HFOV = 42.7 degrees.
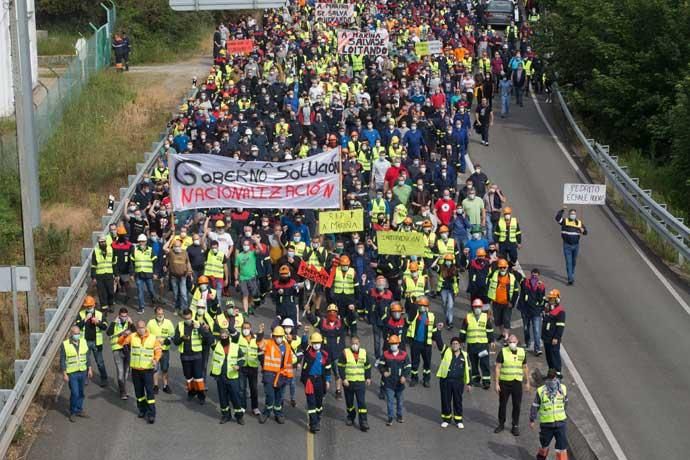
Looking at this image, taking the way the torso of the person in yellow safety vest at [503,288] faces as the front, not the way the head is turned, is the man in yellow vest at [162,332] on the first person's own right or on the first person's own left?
on the first person's own right

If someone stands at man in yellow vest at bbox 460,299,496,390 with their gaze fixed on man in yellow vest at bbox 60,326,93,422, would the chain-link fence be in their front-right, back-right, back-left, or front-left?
front-right

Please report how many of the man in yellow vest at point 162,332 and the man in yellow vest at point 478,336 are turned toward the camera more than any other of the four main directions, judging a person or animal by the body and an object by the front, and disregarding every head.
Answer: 2

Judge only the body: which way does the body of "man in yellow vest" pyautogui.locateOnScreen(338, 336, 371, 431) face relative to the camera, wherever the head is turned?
toward the camera

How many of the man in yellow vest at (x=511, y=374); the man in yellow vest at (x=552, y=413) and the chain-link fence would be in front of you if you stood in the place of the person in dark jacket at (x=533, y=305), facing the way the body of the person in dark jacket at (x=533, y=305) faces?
2

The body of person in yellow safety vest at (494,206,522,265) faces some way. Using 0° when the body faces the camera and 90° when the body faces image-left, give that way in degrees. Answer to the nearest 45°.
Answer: approximately 0°

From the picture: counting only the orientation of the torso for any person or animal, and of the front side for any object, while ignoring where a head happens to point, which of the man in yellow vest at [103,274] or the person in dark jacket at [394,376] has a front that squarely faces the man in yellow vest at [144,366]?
the man in yellow vest at [103,274]

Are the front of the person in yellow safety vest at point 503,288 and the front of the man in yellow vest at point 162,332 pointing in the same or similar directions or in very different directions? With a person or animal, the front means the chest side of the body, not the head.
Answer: same or similar directions

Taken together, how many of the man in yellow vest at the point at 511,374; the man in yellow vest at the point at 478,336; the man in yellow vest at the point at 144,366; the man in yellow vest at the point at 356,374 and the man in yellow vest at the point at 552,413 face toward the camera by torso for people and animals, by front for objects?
5

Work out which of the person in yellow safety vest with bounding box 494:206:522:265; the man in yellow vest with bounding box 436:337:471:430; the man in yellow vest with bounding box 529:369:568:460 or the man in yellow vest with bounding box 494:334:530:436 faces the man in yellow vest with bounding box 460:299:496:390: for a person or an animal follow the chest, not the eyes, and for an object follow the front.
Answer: the person in yellow safety vest

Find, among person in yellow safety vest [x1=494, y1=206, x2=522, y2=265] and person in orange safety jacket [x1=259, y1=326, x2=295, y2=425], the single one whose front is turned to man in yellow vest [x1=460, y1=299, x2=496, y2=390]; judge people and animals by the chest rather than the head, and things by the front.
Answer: person in yellow safety vest [x1=494, y1=206, x2=522, y2=265]

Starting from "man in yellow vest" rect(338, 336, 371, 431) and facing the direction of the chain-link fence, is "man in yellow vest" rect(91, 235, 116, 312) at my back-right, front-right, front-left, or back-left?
front-left

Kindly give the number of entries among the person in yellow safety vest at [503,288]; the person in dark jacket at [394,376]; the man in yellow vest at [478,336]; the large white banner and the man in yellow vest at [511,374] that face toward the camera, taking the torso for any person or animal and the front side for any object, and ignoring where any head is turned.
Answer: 5

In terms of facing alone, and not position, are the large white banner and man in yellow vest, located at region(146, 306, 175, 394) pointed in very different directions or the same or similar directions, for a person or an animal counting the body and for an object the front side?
same or similar directions

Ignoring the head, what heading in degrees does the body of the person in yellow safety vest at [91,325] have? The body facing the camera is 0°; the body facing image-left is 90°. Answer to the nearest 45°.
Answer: approximately 0°

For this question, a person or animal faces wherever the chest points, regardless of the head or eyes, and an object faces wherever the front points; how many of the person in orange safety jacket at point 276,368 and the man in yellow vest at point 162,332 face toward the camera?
2
